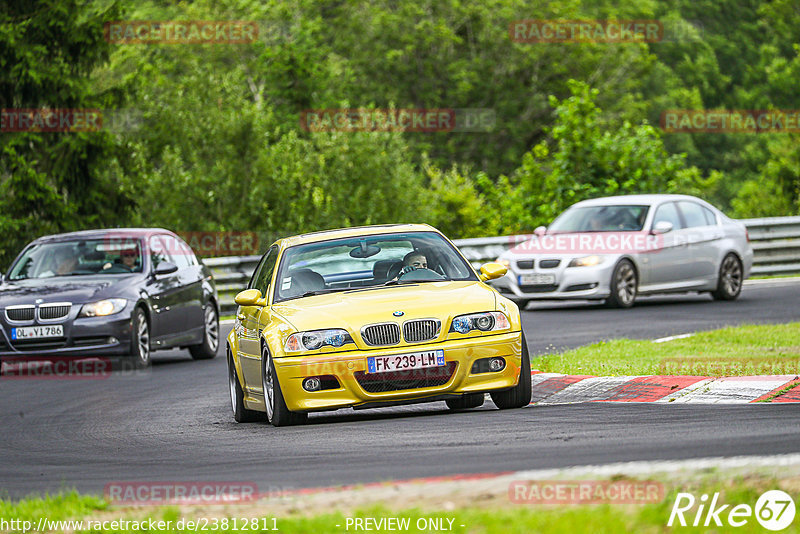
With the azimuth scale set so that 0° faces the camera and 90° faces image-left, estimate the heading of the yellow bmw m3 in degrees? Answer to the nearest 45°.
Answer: approximately 0°

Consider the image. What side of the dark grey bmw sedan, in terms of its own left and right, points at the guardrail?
back

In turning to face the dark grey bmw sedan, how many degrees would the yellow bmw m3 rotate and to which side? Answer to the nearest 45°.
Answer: approximately 135° to its right

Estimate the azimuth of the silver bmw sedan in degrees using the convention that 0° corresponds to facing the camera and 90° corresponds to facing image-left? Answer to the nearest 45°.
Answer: approximately 45°

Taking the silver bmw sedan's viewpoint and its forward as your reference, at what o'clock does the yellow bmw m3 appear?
The yellow bmw m3 is roughly at 11 o'clock from the silver bmw sedan.

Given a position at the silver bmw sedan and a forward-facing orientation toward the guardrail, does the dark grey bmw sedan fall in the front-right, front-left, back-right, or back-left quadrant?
back-left

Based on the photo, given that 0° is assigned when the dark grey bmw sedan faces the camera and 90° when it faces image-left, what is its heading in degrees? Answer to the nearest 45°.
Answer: approximately 45°
